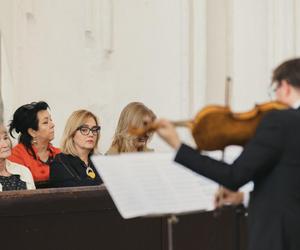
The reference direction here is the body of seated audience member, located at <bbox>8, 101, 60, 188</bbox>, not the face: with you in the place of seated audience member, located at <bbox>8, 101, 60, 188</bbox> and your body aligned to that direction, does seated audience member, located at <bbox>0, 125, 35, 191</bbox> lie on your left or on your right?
on your right

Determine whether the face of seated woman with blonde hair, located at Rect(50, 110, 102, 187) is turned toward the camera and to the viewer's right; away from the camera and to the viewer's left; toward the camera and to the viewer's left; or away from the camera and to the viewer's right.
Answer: toward the camera and to the viewer's right

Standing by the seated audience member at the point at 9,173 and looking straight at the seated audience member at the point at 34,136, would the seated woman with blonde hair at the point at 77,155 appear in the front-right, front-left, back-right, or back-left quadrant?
front-right

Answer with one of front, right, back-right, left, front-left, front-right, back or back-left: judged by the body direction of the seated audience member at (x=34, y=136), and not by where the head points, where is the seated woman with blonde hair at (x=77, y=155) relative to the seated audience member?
front

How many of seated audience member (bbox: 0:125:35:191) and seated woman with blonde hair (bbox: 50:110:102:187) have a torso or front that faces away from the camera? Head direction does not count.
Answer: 0

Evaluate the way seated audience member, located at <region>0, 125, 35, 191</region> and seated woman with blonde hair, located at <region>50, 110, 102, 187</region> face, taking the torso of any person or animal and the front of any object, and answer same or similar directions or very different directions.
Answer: same or similar directions

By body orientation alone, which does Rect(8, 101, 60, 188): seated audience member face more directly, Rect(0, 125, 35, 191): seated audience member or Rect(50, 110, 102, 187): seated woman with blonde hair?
the seated woman with blonde hair

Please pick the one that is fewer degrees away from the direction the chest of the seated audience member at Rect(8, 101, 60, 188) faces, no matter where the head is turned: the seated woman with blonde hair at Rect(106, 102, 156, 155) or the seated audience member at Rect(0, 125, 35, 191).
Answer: the seated woman with blonde hair

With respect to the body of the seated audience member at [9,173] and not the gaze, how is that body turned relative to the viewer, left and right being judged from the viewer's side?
facing the viewer and to the right of the viewer

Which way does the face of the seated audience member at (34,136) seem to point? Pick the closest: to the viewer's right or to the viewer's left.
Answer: to the viewer's right

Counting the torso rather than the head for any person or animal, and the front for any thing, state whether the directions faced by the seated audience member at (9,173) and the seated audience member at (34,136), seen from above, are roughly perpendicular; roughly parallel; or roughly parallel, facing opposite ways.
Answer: roughly parallel
